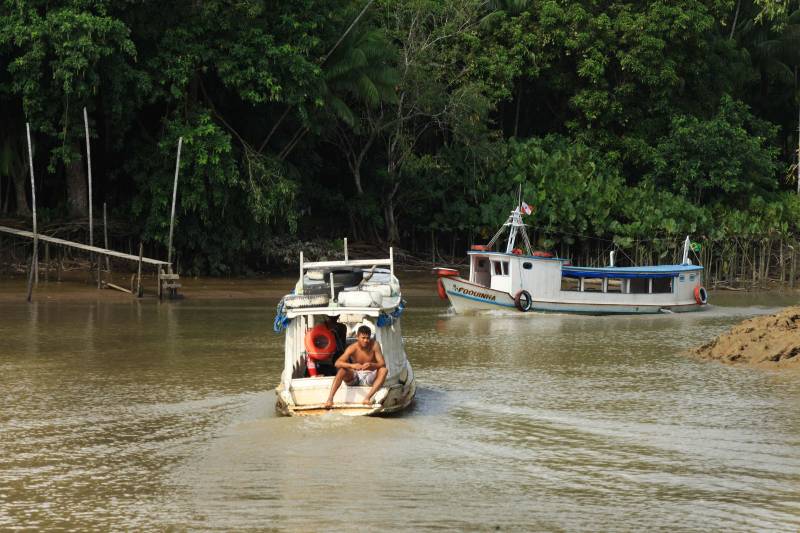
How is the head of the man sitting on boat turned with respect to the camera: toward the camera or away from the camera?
toward the camera

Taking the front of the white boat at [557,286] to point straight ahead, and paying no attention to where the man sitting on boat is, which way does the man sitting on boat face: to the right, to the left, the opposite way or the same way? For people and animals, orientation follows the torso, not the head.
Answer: to the left

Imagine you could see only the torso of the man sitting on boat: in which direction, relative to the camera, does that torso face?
toward the camera

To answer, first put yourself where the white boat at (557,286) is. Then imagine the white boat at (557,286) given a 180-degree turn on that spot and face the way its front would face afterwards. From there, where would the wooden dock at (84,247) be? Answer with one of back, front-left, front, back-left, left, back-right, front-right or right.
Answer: back

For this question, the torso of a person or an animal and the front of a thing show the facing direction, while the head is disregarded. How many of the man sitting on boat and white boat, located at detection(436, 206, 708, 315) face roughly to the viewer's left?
1

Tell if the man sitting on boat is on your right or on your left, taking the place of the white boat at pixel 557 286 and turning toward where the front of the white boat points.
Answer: on your left

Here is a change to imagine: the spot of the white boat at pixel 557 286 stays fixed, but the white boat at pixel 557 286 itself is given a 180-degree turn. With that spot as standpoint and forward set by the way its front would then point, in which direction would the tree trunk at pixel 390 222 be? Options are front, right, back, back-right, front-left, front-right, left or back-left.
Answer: back-left

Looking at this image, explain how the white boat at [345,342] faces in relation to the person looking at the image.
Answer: facing away from the viewer

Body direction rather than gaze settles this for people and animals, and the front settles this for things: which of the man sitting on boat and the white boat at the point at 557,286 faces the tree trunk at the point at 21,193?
the white boat

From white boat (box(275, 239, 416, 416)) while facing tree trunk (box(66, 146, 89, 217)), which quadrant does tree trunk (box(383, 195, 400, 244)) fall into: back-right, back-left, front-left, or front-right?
front-right

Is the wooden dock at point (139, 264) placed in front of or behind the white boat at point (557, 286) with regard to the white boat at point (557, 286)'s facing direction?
in front

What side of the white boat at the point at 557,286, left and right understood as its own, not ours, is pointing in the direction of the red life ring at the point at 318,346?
left

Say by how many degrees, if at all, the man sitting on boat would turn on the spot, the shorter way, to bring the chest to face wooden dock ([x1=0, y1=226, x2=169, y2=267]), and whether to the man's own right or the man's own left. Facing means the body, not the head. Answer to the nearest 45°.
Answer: approximately 135° to the man's own right

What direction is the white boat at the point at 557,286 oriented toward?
to the viewer's left

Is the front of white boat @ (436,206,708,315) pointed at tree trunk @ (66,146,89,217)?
yes

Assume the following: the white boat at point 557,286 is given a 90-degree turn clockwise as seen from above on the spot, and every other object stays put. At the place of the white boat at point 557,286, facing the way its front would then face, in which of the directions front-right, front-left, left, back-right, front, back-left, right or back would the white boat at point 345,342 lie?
back

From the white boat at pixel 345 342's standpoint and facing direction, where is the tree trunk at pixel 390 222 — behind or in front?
in front
